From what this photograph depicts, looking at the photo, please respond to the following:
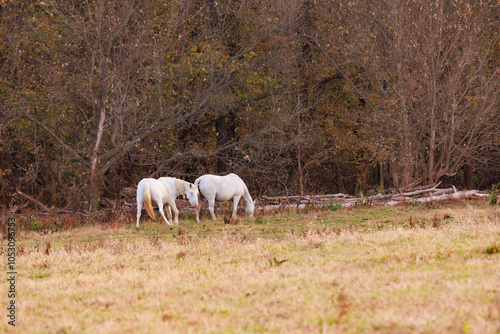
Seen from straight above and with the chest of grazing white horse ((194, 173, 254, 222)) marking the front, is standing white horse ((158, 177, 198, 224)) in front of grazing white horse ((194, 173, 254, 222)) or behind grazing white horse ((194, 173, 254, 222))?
behind

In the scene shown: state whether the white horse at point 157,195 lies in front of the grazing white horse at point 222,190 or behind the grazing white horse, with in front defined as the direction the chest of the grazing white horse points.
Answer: behind

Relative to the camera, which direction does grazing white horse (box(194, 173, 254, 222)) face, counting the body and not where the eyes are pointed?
to the viewer's right
